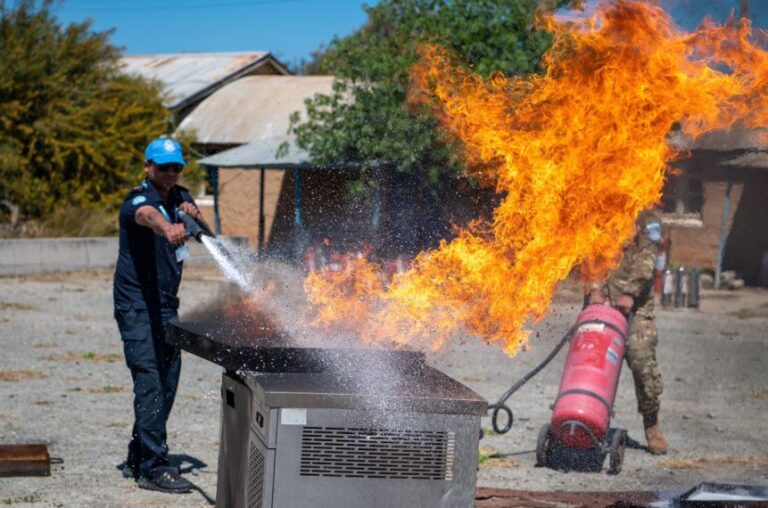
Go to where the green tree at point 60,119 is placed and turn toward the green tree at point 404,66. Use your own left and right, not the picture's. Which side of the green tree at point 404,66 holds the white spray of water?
right

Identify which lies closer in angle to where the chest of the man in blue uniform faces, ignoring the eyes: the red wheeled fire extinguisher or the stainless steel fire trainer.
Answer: the stainless steel fire trainer

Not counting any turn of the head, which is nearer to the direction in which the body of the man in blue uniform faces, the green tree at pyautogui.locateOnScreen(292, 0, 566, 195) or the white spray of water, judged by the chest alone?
the white spray of water

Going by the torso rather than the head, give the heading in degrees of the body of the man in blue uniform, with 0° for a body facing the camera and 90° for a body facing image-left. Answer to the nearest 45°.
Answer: approximately 315°

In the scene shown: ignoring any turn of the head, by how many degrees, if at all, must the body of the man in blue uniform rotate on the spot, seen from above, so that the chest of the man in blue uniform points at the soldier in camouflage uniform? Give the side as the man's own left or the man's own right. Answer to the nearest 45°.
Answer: approximately 45° to the man's own left

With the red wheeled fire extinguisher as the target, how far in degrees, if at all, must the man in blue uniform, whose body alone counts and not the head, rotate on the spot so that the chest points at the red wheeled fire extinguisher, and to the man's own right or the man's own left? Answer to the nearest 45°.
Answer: approximately 45° to the man's own left

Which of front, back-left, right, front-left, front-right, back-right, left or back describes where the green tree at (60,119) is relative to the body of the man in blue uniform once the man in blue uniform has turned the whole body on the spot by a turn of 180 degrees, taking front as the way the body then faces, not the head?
front-right

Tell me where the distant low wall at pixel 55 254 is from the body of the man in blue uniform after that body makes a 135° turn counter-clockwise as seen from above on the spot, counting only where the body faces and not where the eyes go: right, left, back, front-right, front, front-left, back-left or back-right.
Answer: front
